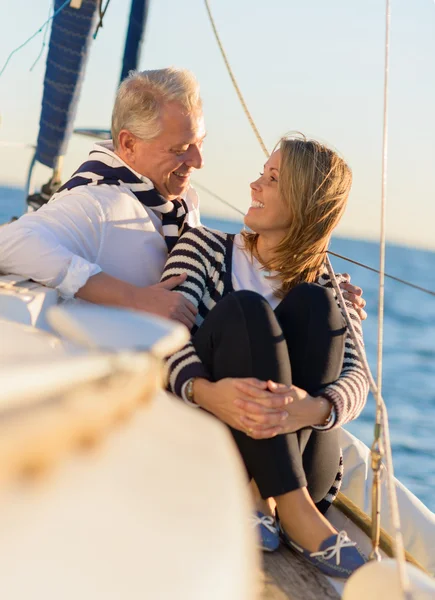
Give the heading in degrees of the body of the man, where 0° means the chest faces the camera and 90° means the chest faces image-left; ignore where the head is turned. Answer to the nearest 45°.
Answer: approximately 270°

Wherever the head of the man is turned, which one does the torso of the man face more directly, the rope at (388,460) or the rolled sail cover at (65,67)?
the rope

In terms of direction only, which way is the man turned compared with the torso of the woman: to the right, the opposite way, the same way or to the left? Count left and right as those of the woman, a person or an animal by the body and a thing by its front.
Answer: to the left

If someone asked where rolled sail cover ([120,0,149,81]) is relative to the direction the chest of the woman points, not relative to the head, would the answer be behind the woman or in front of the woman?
behind

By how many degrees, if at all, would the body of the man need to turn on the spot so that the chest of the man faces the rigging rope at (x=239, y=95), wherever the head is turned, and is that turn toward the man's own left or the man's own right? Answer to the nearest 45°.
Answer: approximately 45° to the man's own left

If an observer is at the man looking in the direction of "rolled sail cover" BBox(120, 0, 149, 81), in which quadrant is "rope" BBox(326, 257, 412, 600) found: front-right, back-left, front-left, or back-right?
back-right

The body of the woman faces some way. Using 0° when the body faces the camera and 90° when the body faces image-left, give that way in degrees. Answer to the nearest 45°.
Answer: approximately 0°
